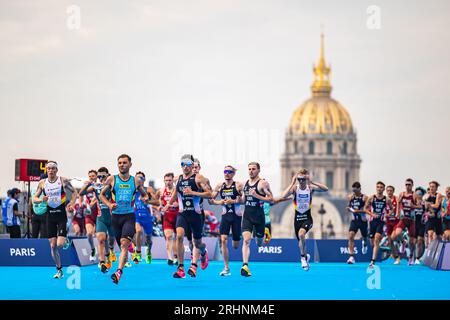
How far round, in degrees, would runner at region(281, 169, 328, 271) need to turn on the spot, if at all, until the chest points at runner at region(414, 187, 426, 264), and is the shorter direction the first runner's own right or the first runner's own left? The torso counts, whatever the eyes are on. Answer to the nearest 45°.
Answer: approximately 135° to the first runner's own left

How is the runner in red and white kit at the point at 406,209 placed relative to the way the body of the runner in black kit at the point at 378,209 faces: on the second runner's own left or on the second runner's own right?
on the second runner's own left

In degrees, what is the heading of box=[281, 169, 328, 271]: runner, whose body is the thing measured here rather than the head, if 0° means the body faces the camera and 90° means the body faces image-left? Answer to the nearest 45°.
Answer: approximately 0°

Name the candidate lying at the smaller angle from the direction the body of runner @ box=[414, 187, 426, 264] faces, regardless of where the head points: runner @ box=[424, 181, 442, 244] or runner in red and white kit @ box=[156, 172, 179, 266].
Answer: the runner in red and white kit

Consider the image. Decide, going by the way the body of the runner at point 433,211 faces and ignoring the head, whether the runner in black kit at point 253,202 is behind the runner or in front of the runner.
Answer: in front

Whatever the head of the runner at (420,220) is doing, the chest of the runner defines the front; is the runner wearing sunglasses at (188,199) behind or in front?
in front

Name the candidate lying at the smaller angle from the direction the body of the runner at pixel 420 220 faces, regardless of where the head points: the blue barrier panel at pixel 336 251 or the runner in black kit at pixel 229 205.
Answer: the runner in black kit
